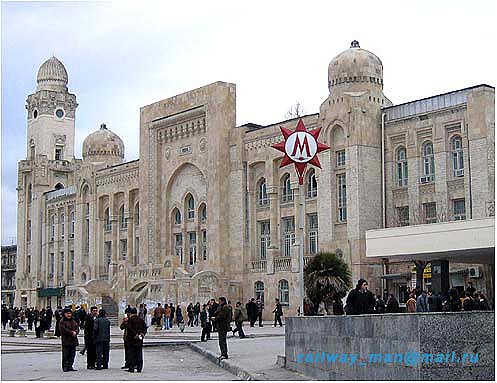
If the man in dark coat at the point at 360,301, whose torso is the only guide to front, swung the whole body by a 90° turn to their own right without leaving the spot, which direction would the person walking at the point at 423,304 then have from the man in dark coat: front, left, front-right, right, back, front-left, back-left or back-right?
back

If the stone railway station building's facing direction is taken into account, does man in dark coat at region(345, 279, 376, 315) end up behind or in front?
in front

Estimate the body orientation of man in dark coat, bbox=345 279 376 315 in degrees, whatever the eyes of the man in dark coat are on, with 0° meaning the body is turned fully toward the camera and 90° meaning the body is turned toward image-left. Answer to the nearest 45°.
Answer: approximately 315°

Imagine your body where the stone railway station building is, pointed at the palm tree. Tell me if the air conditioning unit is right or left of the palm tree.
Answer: left

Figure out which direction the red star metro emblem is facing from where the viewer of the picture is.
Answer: facing the viewer
